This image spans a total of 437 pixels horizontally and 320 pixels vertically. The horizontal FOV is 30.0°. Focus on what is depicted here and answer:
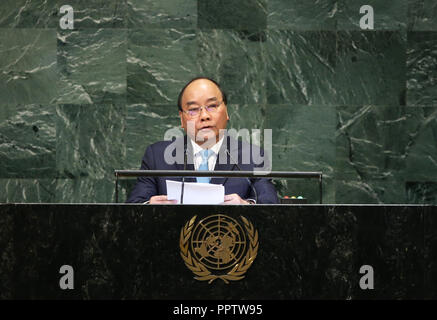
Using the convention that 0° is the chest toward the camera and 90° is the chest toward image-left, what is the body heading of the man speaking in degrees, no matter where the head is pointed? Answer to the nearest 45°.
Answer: approximately 0°
